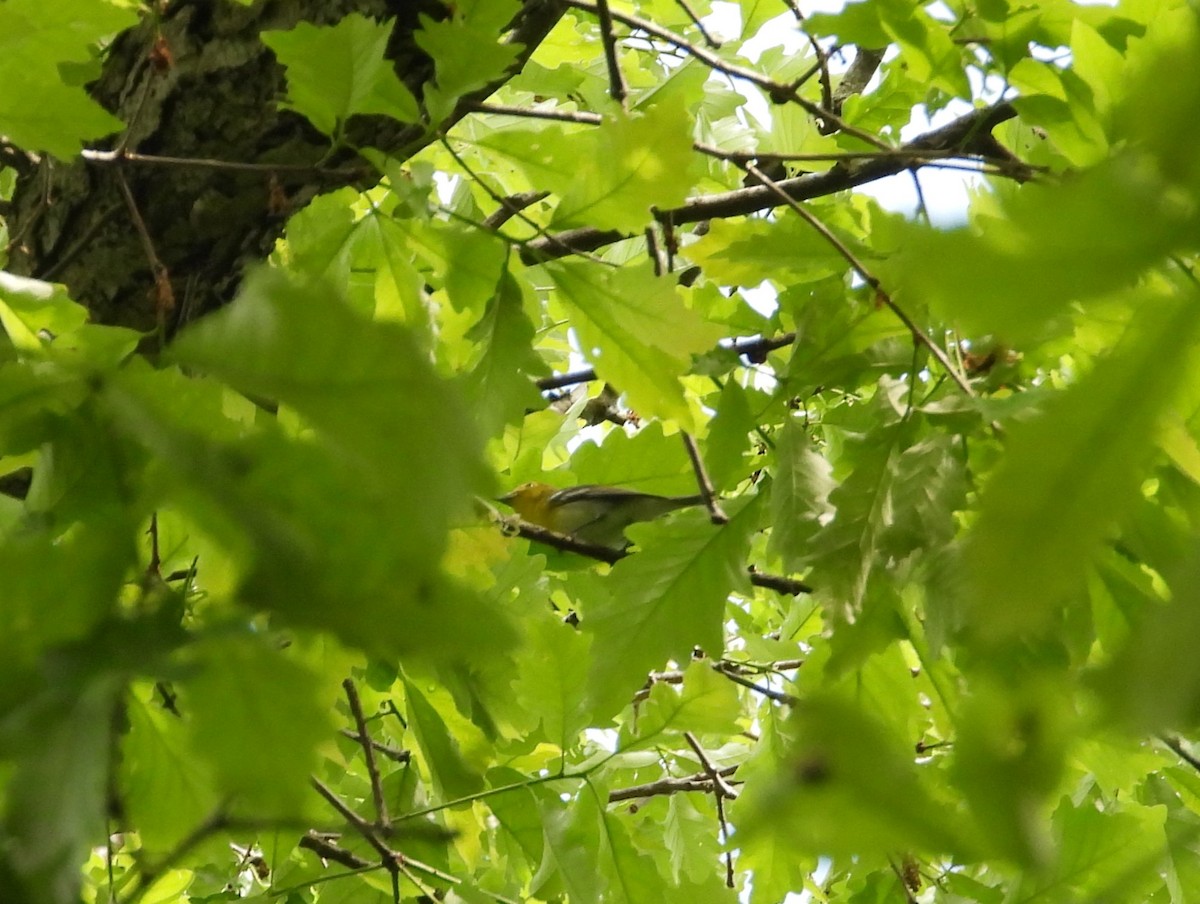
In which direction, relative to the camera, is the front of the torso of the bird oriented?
to the viewer's left
